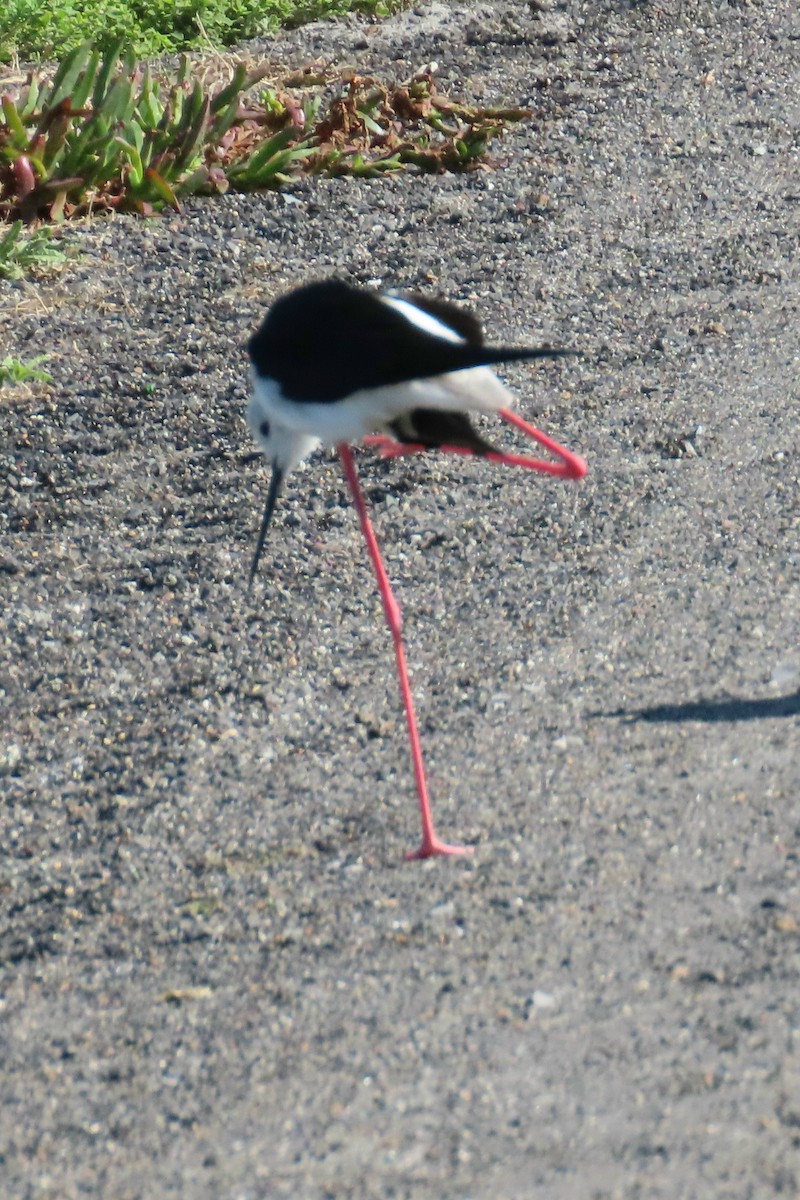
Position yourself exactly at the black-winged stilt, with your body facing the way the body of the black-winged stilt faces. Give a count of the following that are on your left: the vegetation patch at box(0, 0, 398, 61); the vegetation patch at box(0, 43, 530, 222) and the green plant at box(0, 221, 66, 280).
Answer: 0

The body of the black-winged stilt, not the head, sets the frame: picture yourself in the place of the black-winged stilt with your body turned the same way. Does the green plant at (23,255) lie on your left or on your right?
on your right

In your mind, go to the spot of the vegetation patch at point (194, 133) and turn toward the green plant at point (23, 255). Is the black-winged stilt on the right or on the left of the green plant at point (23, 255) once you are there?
left

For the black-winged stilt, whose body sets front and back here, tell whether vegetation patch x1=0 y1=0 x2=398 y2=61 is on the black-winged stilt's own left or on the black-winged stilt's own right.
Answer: on the black-winged stilt's own right

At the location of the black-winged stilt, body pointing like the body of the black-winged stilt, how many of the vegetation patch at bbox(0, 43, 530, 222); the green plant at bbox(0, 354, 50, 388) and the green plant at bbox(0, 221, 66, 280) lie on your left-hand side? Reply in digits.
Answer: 0

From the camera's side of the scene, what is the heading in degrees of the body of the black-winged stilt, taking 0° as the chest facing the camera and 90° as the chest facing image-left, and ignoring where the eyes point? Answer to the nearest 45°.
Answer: approximately 90°

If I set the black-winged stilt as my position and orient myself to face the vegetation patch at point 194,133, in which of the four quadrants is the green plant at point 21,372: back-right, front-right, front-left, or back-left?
front-left

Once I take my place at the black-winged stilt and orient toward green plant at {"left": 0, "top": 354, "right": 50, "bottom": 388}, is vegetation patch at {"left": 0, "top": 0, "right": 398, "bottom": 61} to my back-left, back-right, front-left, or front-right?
front-right

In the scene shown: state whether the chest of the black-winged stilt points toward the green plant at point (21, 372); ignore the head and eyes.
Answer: no

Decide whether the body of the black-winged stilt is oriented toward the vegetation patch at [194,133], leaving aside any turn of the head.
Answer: no
